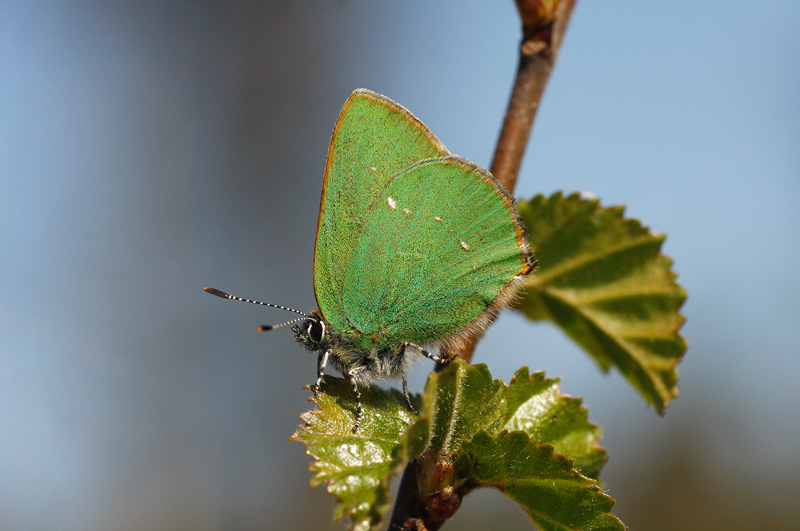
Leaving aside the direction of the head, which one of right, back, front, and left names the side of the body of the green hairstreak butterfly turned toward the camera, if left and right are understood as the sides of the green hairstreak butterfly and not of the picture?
left

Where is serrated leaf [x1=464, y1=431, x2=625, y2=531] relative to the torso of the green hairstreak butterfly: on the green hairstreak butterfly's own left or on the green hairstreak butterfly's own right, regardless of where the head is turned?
on the green hairstreak butterfly's own left
